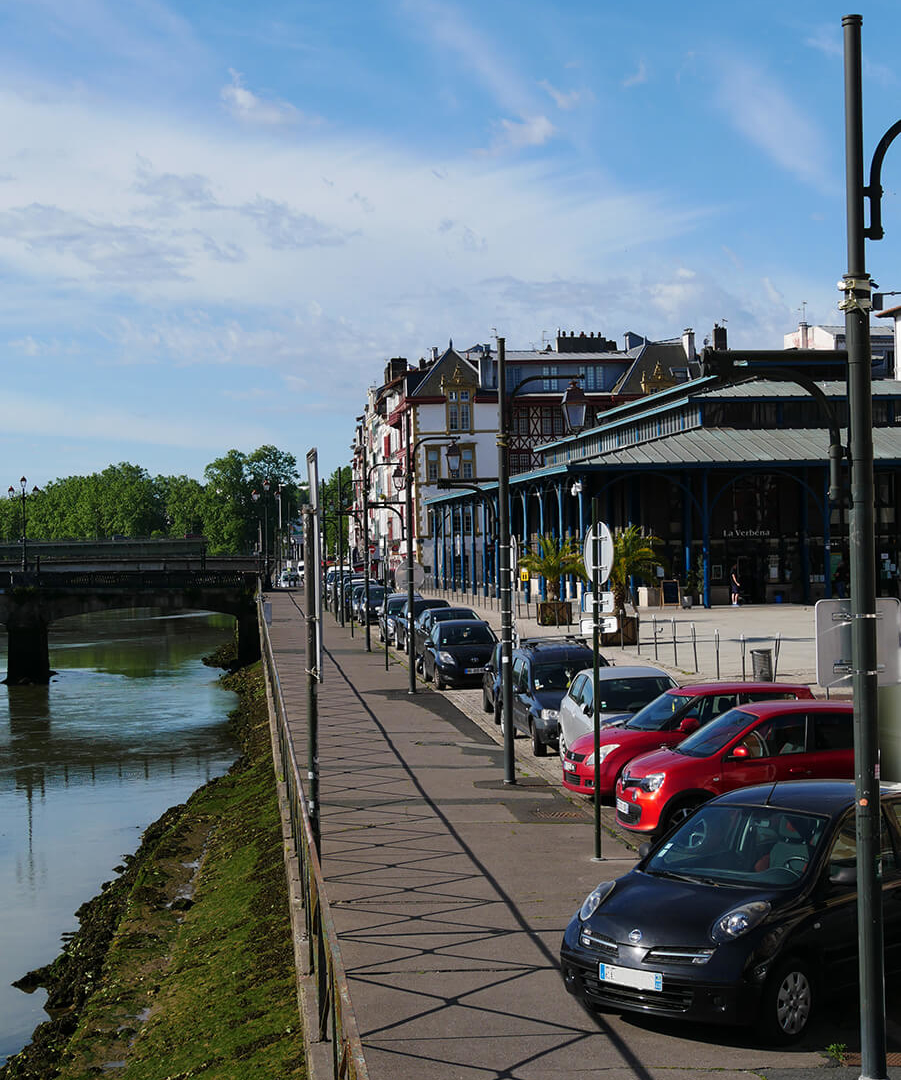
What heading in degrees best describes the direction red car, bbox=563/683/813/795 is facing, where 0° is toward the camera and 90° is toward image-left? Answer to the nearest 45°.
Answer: approximately 45°

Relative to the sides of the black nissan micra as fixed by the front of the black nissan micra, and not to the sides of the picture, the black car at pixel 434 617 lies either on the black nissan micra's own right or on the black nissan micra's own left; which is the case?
on the black nissan micra's own right

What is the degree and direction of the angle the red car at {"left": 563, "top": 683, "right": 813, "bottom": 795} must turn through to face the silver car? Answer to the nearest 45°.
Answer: approximately 135° to its right

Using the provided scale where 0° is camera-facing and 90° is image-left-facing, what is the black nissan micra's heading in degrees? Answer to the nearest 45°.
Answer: approximately 45°

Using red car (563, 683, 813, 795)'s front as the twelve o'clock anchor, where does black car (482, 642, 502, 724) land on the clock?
The black car is roughly at 4 o'clock from the red car.

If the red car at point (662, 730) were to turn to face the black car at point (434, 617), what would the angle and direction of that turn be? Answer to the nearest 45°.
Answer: approximately 135° to its right

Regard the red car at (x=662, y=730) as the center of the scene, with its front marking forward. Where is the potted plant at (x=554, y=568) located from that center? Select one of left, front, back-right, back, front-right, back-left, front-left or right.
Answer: back-right

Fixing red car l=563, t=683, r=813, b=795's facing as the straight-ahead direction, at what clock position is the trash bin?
The trash bin is roughly at 5 o'clock from the red car.
